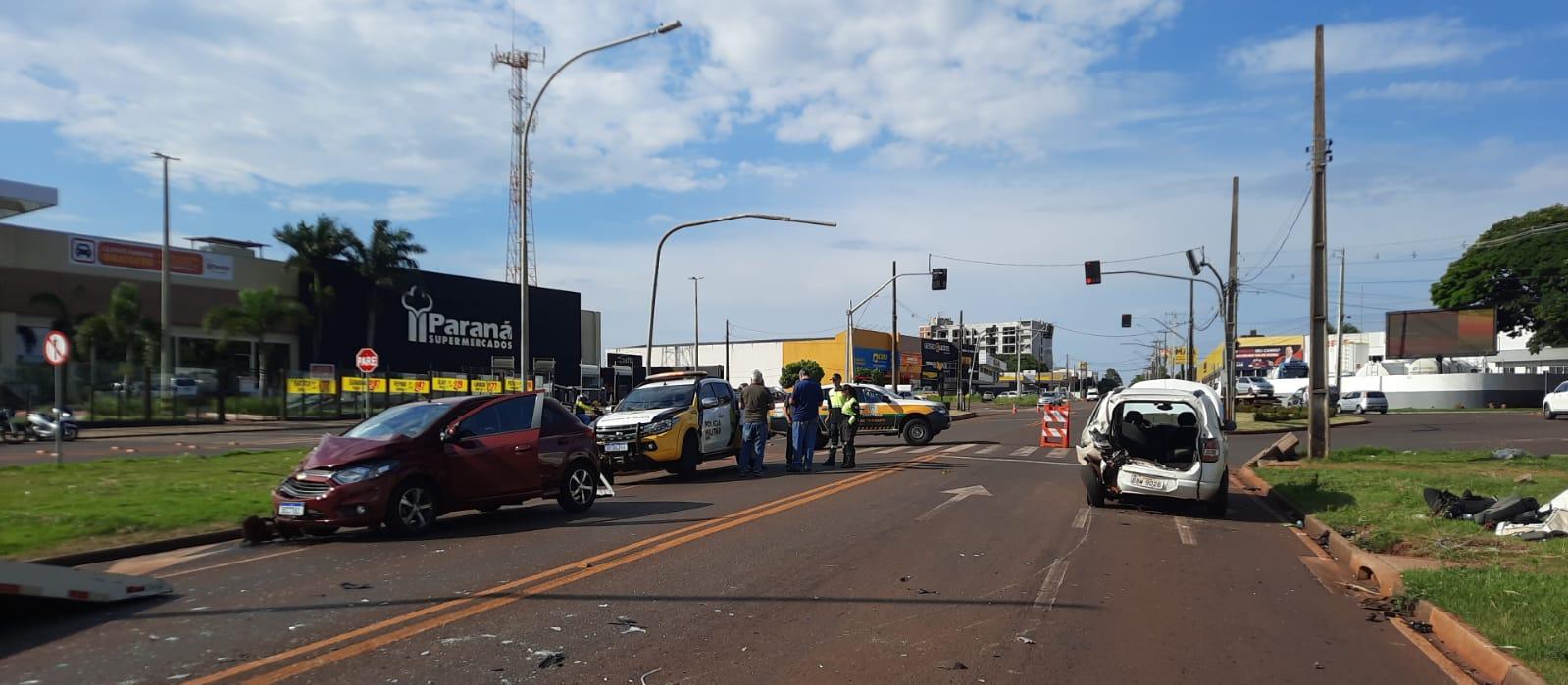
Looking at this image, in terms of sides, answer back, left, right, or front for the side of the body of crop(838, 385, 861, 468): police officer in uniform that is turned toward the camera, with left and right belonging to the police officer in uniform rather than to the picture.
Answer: left

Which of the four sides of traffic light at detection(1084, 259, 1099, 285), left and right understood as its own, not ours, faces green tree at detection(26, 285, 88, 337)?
right

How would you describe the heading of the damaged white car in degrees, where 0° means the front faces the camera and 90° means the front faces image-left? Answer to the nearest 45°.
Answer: approximately 180°

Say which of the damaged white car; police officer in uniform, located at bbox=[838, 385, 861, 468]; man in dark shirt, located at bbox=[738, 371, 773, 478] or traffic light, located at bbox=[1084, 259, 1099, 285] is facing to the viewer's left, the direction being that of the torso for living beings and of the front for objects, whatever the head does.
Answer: the police officer in uniform

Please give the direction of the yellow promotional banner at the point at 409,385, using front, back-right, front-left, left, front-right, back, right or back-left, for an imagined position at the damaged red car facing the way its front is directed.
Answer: back-right

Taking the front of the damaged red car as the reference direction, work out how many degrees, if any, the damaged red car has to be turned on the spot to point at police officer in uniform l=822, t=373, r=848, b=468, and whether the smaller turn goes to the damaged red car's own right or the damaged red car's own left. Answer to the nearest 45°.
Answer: approximately 180°

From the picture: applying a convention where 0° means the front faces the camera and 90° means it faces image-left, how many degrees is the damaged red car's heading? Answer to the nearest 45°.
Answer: approximately 45°
